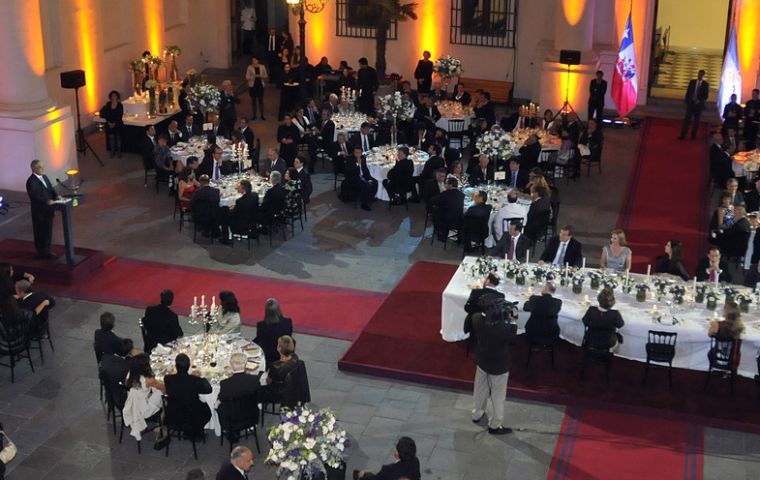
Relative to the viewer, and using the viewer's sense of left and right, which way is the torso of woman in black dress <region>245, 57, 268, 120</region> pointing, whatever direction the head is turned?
facing the viewer

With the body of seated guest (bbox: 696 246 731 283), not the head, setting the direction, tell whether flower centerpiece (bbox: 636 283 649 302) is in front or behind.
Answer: in front

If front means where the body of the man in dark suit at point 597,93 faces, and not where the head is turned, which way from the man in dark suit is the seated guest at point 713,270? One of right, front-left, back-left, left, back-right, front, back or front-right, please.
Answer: front-left

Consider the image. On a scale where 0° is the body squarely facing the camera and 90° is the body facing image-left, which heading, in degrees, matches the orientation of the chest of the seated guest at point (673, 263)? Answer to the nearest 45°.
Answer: approximately 45°

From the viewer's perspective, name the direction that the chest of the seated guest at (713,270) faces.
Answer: toward the camera

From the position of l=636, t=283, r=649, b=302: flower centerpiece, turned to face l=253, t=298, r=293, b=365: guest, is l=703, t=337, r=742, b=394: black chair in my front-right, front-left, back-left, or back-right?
back-left

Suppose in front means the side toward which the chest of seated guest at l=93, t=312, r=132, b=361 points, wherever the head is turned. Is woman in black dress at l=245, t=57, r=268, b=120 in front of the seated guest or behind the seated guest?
in front

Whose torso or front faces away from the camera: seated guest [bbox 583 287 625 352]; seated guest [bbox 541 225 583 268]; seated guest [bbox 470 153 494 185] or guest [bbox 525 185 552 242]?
seated guest [bbox 583 287 625 352]

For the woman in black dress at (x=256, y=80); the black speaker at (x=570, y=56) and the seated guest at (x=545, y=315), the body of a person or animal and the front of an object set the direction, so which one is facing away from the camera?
the seated guest

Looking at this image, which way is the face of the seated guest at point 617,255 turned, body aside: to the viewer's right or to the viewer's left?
to the viewer's left

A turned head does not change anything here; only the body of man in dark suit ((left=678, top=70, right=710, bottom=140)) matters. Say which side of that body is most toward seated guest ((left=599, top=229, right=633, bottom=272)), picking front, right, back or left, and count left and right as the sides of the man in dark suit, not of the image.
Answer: front

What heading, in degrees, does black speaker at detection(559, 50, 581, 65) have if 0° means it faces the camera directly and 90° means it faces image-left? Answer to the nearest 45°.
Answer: approximately 0°

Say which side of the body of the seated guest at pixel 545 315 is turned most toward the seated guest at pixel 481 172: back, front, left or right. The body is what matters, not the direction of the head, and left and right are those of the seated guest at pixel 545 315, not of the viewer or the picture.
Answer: front

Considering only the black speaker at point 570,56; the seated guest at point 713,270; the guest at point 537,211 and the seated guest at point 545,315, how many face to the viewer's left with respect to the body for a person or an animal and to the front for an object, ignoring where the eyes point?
1

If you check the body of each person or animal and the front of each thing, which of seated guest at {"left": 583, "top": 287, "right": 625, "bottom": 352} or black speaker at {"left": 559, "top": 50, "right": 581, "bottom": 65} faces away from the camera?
the seated guest

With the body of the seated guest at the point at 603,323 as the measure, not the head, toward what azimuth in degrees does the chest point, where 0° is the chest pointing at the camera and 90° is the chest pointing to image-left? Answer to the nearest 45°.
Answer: approximately 180°

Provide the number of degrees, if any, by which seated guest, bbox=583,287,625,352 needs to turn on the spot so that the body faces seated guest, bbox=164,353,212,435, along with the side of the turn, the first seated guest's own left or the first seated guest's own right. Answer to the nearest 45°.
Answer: approximately 135° to the first seated guest's own left

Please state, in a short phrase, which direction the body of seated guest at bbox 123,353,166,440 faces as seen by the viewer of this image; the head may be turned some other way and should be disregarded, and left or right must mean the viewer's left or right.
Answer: facing away from the viewer and to the right of the viewer

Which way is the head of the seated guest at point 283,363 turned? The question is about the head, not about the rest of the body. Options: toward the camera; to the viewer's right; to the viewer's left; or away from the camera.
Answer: to the viewer's left

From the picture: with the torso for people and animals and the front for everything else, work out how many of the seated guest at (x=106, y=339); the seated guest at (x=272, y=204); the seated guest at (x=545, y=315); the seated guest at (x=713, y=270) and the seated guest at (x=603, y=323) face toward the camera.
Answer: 1
